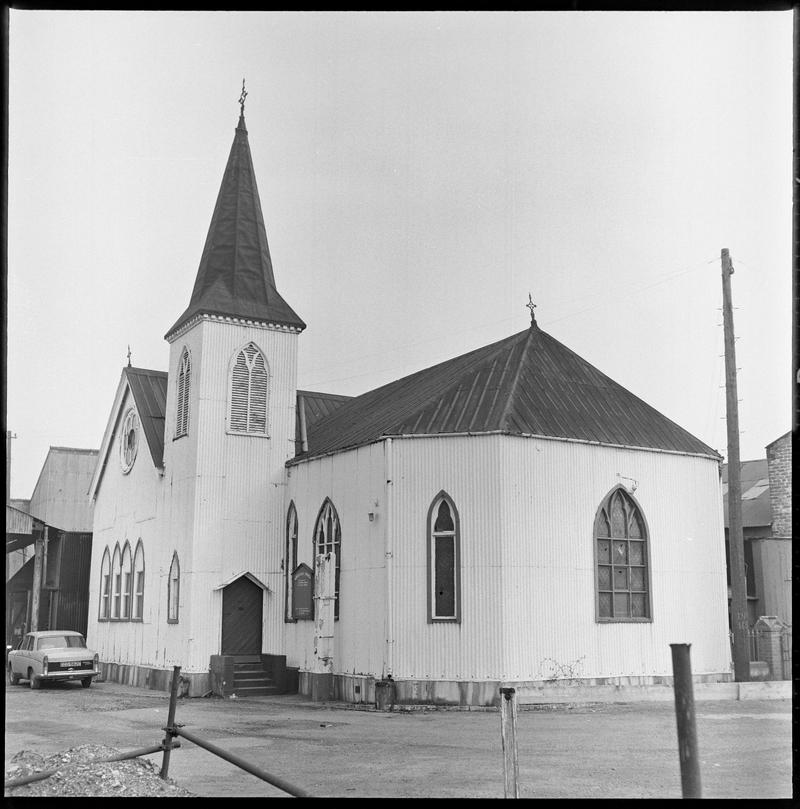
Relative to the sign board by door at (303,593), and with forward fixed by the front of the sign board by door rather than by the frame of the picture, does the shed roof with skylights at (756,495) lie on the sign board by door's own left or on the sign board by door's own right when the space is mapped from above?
on the sign board by door's own left

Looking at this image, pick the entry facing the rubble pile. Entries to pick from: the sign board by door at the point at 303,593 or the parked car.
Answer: the sign board by door

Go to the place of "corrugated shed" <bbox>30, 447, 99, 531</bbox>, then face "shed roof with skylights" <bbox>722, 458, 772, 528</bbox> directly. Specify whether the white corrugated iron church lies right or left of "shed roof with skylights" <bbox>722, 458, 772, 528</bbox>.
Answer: right

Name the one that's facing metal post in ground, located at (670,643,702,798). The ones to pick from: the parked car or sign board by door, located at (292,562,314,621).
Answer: the sign board by door

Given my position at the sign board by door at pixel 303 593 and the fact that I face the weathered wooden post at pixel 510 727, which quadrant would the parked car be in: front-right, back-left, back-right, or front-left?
back-right

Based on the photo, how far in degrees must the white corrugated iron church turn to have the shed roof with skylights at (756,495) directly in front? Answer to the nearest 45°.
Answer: approximately 180°

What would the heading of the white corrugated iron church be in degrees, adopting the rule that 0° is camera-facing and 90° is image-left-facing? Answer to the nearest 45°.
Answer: approximately 45°

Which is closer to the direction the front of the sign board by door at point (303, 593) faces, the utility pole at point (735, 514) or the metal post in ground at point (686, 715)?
the metal post in ground

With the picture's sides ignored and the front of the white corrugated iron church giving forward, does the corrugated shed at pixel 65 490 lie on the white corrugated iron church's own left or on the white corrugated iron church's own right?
on the white corrugated iron church's own right

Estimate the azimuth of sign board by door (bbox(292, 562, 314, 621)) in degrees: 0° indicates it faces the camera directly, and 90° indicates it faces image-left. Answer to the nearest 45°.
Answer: approximately 0°
